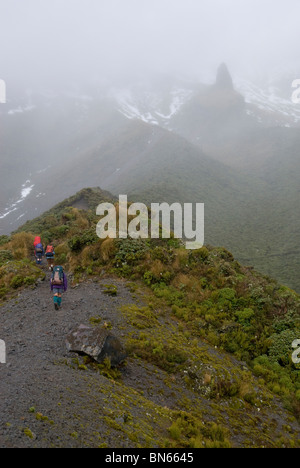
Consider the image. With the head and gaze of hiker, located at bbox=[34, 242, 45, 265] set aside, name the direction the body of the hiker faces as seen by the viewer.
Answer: away from the camera

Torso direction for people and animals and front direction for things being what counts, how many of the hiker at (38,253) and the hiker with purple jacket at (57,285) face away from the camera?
2

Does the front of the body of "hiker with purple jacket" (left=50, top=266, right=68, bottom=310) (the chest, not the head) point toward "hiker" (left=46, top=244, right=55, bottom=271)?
yes

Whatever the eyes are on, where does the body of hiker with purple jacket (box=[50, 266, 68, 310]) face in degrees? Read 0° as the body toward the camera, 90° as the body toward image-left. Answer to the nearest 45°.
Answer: approximately 180°

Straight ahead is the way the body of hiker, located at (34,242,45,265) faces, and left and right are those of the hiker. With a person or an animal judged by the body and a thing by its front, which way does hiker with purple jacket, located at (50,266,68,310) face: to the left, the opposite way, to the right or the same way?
the same way

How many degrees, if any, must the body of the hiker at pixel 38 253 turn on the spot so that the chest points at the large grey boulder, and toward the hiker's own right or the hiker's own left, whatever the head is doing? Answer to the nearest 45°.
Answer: approximately 180°

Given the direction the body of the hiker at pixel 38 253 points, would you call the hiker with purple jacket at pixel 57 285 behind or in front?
behind

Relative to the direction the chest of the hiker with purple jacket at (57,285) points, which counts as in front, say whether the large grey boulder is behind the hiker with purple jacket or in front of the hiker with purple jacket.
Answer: behind

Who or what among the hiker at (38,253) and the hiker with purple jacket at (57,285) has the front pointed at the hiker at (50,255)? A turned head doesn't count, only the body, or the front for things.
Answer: the hiker with purple jacket

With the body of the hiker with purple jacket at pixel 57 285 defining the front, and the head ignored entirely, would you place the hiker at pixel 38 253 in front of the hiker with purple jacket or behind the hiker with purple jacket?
in front

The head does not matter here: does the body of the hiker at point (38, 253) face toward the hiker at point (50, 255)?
no
